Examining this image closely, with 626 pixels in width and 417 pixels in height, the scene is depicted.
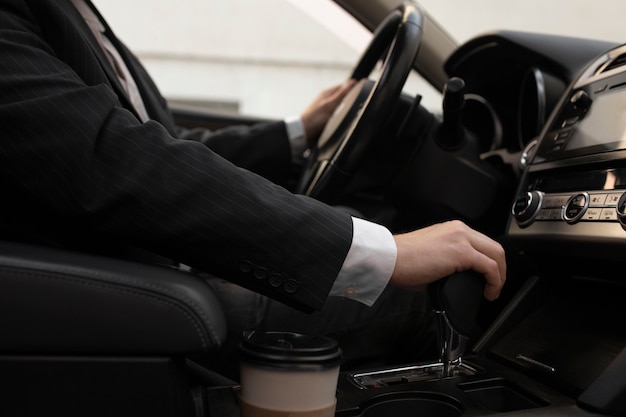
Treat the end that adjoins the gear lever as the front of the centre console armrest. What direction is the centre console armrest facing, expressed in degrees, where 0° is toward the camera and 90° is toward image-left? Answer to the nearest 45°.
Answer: approximately 270°
